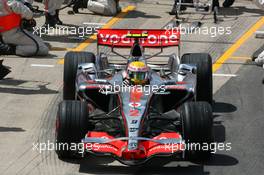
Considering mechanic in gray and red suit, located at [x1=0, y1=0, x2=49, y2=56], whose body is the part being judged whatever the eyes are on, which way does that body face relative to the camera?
to the viewer's right

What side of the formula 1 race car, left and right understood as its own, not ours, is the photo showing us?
front

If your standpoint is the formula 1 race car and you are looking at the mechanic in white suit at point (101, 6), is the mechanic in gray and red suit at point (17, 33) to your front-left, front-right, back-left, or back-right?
front-left

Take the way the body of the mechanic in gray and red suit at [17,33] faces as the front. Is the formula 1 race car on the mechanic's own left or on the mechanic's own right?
on the mechanic's own right

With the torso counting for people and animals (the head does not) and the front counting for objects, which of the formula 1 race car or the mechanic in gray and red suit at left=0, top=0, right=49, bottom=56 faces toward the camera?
the formula 1 race car

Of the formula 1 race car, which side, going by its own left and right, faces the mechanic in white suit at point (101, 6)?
back

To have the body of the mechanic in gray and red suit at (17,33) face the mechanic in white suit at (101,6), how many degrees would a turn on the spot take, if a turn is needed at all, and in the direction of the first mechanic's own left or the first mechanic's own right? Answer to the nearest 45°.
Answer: approximately 45° to the first mechanic's own left

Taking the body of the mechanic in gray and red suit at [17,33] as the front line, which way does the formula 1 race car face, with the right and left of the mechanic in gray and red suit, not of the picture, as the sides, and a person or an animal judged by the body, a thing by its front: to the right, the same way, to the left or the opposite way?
to the right

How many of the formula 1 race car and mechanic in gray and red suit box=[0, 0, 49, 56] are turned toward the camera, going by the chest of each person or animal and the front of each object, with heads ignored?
1
